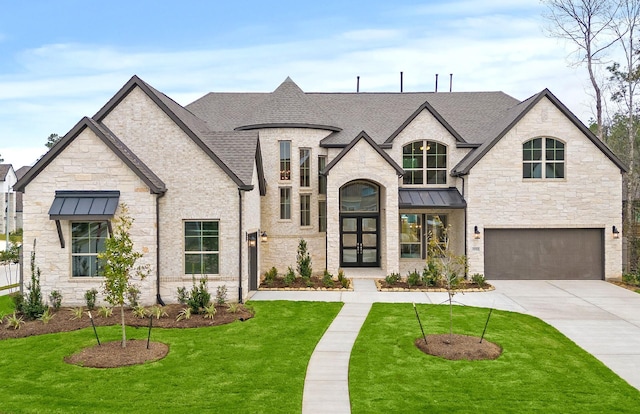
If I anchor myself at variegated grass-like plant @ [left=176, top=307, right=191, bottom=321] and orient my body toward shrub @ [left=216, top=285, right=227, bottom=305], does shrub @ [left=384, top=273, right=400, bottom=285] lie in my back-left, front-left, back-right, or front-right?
front-right

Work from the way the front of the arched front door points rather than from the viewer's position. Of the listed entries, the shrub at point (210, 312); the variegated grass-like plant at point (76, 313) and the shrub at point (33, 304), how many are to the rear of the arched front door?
0

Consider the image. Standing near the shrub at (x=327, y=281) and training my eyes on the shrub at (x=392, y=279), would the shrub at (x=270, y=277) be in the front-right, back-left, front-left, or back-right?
back-left

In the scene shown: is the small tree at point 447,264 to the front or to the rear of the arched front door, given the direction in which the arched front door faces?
to the front

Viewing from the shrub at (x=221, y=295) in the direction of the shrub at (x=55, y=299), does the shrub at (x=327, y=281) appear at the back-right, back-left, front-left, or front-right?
back-right

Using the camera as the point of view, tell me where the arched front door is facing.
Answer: facing the viewer

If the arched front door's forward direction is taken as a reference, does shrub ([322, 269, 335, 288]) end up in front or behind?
in front

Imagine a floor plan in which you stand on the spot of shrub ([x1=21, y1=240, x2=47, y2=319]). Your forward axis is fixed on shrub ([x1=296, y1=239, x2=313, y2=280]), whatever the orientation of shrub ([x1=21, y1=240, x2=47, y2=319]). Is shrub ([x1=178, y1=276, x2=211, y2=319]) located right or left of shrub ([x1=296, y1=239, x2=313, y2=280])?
right

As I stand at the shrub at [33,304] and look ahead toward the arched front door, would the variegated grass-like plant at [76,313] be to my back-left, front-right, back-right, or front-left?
front-right

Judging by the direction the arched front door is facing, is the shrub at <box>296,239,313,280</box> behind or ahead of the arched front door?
ahead

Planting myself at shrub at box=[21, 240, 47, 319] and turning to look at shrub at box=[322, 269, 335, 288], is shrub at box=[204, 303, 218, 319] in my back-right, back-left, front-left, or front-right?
front-right
